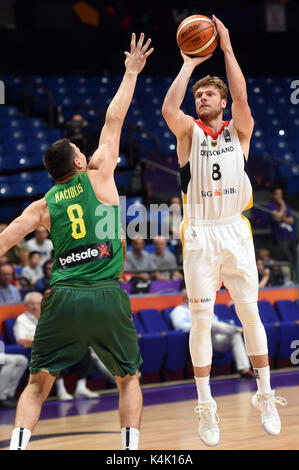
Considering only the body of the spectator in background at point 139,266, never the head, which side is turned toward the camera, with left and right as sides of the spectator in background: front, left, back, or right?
front

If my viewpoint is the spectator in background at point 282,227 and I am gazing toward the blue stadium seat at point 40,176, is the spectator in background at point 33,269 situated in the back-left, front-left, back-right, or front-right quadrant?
front-left

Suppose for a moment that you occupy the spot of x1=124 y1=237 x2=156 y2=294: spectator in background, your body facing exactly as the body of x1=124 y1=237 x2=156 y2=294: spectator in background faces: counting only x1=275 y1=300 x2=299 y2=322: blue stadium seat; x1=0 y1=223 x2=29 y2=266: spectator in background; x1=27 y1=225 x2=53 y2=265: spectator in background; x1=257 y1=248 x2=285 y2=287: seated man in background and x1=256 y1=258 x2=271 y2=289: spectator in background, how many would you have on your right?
2

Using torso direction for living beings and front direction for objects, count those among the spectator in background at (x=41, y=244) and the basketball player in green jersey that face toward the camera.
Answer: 1

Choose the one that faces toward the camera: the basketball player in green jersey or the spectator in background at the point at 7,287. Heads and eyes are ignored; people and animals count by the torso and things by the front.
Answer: the spectator in background

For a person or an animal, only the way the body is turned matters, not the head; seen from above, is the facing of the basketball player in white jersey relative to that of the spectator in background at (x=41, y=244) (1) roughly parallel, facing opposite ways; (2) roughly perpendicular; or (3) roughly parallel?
roughly parallel

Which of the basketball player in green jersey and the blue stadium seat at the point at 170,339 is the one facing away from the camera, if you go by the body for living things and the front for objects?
the basketball player in green jersey

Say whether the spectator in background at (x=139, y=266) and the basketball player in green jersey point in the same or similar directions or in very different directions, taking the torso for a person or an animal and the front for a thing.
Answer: very different directions

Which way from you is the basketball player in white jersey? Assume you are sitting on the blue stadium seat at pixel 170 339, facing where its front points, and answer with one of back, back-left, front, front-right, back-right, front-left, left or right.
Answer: front-right

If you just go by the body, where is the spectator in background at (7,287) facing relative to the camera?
toward the camera

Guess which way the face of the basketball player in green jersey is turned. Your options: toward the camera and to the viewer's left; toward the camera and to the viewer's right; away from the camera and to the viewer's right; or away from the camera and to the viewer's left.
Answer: away from the camera and to the viewer's right

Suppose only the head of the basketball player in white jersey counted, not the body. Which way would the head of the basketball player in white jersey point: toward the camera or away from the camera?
toward the camera

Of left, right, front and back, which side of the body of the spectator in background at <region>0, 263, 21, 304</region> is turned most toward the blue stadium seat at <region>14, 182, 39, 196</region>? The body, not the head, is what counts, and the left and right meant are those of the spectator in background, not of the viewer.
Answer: back

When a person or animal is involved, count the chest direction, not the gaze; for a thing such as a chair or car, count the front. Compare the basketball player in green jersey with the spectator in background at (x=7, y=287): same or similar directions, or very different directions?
very different directions

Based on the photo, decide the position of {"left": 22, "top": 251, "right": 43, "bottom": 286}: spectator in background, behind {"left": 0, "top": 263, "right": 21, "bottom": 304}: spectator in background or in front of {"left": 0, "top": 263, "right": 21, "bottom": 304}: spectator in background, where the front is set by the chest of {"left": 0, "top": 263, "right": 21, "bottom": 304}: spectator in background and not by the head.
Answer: behind

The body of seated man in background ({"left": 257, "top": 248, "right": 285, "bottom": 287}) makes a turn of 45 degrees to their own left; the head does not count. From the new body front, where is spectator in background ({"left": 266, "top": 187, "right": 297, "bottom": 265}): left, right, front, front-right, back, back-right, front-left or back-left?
back

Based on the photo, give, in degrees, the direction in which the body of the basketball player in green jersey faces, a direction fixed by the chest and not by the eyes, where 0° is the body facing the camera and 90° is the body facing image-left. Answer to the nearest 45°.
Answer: approximately 180°
